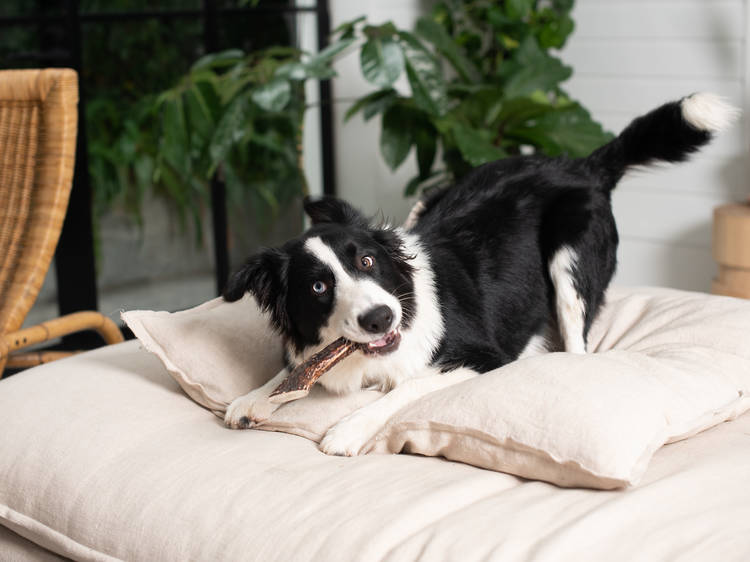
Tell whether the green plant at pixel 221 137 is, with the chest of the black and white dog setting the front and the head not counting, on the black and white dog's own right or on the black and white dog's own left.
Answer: on the black and white dog's own right

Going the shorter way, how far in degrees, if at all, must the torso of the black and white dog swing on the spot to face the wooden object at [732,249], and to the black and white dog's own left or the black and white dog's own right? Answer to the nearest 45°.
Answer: approximately 180°

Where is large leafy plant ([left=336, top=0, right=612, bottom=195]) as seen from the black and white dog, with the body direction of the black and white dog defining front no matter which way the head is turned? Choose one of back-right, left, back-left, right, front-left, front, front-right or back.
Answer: back-right

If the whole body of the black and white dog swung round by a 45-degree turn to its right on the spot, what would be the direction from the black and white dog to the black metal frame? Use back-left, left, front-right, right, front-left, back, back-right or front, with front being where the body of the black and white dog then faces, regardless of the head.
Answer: front-right

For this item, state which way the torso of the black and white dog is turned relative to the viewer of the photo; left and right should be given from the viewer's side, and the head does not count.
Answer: facing the viewer and to the left of the viewer

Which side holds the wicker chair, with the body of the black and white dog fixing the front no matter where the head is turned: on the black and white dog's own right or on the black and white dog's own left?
on the black and white dog's own right
